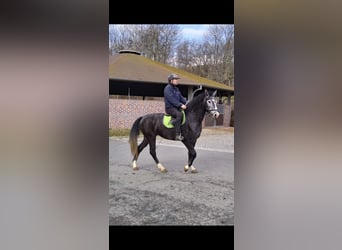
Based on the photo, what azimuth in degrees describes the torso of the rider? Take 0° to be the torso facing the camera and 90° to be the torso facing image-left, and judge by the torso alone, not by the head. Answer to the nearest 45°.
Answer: approximately 270°

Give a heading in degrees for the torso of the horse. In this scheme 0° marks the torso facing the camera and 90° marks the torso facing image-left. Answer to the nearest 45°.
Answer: approximately 270°
